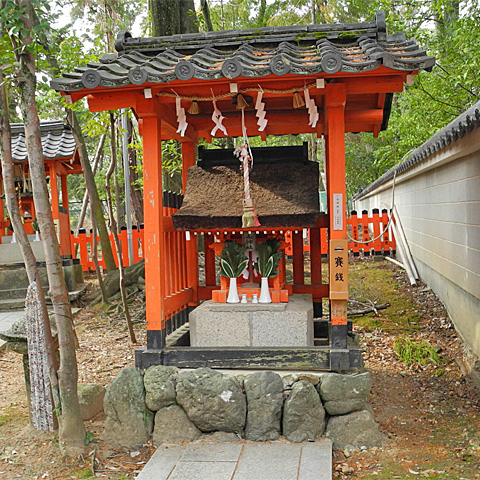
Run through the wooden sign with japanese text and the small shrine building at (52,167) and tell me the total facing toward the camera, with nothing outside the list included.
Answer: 2

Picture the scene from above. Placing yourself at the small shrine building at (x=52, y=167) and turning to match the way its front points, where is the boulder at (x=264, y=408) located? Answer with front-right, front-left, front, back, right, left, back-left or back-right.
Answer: front

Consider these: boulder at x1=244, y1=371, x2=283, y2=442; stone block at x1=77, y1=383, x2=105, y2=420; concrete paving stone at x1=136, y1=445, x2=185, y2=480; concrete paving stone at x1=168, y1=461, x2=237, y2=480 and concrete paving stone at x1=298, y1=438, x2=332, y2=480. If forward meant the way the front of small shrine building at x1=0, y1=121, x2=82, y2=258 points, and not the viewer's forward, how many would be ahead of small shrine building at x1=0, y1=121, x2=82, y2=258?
5

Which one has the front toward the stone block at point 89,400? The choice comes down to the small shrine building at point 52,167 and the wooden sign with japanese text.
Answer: the small shrine building

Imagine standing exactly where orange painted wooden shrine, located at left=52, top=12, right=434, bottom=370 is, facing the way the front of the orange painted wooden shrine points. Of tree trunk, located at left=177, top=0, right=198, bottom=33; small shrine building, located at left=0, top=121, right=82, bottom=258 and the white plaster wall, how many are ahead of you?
0

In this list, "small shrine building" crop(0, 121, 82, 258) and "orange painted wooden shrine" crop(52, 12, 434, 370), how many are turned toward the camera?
2

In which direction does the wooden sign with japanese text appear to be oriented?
toward the camera

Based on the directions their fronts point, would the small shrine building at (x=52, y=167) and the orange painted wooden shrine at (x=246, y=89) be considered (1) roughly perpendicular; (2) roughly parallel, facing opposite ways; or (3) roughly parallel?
roughly parallel

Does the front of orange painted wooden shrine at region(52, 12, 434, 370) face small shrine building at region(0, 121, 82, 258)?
no

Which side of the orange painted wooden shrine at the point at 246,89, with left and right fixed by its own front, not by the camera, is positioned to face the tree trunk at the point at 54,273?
right

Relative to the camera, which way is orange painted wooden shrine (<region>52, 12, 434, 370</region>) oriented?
toward the camera

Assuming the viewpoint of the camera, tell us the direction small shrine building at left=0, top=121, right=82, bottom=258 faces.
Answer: facing the viewer

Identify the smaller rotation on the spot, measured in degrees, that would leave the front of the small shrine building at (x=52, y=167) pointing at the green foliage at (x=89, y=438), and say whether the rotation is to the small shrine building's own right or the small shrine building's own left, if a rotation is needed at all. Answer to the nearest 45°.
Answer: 0° — it already faces it
